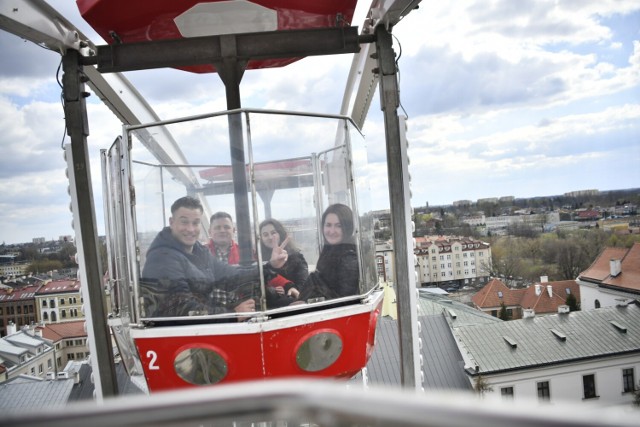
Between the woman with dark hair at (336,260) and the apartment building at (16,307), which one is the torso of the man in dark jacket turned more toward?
the woman with dark hair

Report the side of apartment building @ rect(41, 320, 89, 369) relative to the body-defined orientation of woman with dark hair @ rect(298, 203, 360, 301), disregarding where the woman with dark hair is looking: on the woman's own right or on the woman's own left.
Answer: on the woman's own right

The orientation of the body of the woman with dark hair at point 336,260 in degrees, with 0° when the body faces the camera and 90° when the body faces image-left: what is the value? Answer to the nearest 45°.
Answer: approximately 45°

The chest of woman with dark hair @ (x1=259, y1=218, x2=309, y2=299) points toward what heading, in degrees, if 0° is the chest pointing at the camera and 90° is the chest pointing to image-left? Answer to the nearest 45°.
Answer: approximately 45°

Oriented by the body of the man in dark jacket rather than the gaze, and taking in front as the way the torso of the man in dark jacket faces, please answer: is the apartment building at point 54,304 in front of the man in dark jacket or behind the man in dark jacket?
behind

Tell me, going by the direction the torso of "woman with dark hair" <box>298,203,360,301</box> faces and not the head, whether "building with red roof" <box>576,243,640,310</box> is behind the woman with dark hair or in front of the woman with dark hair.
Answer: behind

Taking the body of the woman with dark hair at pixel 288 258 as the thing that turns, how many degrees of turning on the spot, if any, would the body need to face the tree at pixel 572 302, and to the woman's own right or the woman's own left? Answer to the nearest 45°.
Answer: approximately 180°

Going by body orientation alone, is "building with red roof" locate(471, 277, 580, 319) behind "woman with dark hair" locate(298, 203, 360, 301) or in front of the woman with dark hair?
behind
